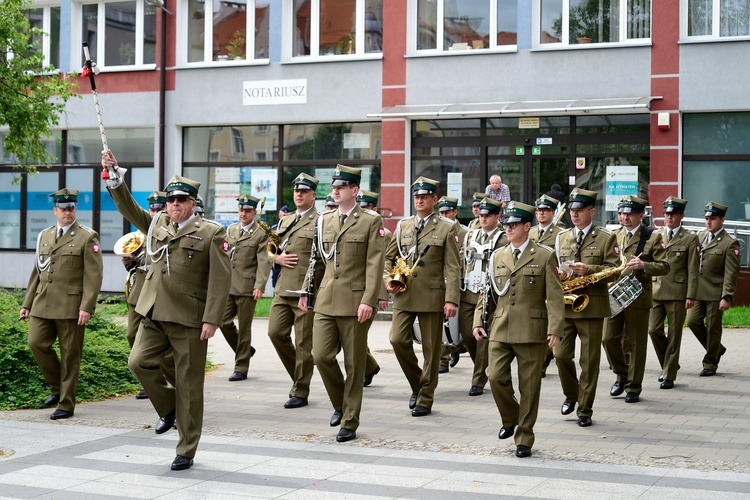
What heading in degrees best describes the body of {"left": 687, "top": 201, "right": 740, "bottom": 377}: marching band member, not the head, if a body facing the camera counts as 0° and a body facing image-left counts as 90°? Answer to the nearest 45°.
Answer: approximately 45°

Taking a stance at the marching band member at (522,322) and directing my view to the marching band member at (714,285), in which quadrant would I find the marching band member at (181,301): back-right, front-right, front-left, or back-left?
back-left

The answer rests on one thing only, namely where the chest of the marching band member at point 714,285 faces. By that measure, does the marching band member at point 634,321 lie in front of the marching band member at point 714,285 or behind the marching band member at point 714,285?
in front

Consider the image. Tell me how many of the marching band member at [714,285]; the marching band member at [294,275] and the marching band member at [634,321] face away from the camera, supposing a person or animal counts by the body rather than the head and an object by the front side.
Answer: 0

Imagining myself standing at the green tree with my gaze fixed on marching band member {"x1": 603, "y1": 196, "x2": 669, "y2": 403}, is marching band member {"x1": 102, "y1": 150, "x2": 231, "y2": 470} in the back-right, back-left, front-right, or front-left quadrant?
front-right

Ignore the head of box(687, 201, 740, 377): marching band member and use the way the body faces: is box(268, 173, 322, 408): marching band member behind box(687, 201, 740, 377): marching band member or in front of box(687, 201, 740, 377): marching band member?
in front

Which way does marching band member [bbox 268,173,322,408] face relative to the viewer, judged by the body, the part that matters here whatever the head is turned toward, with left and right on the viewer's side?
facing the viewer and to the left of the viewer

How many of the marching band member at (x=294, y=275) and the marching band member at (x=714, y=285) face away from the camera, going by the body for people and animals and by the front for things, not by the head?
0
